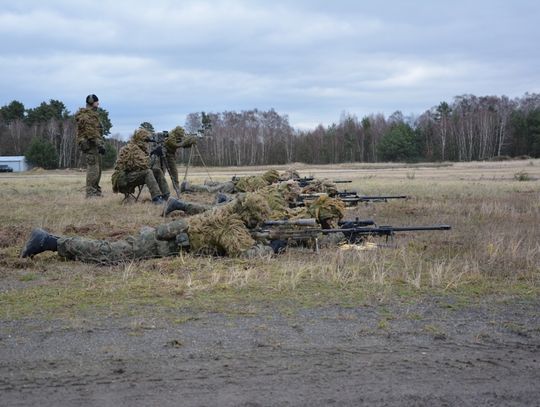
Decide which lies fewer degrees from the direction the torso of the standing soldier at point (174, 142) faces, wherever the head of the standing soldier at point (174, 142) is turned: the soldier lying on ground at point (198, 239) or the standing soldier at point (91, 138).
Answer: the soldier lying on ground

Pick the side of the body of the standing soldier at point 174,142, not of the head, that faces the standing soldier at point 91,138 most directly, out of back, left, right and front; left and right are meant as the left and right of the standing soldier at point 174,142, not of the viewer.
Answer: back

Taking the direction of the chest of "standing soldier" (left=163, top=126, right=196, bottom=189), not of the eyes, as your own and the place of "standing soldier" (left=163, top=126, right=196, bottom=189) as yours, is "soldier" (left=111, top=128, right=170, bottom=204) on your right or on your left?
on your right

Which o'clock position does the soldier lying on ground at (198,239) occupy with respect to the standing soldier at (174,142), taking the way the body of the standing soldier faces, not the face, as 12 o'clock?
The soldier lying on ground is roughly at 3 o'clock from the standing soldier.

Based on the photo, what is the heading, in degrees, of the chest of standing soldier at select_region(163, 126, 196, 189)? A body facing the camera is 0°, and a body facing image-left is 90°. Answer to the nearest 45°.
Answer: approximately 270°
